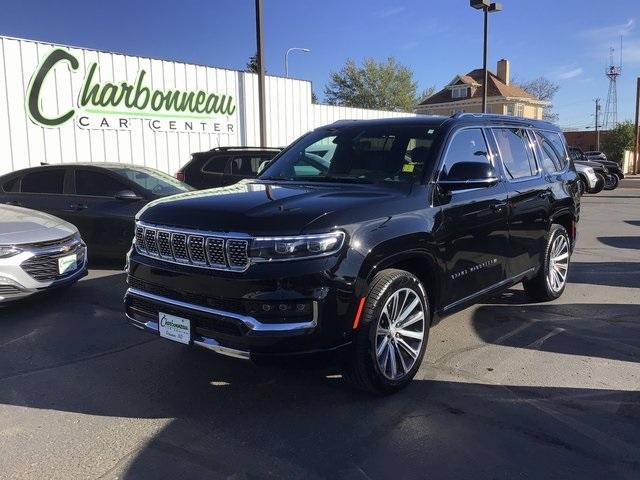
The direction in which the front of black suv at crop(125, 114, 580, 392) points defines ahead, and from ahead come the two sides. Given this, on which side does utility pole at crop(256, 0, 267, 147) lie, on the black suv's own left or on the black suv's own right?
on the black suv's own right

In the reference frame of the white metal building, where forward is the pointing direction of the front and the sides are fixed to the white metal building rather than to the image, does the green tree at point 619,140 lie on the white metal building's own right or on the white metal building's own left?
on the white metal building's own left

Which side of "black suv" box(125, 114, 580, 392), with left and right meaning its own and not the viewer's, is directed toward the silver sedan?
right

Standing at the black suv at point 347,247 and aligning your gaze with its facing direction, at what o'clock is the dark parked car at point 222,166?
The dark parked car is roughly at 4 o'clock from the black suv.

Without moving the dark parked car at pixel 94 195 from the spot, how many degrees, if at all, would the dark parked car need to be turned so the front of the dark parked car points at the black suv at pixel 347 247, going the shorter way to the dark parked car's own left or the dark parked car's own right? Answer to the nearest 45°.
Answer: approximately 45° to the dark parked car's own right

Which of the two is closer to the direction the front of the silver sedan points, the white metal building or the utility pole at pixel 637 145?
the utility pole

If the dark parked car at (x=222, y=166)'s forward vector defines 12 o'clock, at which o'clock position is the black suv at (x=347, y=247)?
The black suv is roughly at 3 o'clock from the dark parked car.

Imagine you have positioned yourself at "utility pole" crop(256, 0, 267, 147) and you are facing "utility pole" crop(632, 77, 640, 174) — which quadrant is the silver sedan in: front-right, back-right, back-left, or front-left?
back-right

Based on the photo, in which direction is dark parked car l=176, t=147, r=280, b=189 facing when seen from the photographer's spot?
facing to the right of the viewer

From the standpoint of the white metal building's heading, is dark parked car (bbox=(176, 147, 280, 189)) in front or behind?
in front

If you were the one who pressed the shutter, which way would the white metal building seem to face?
facing the viewer and to the right of the viewer
